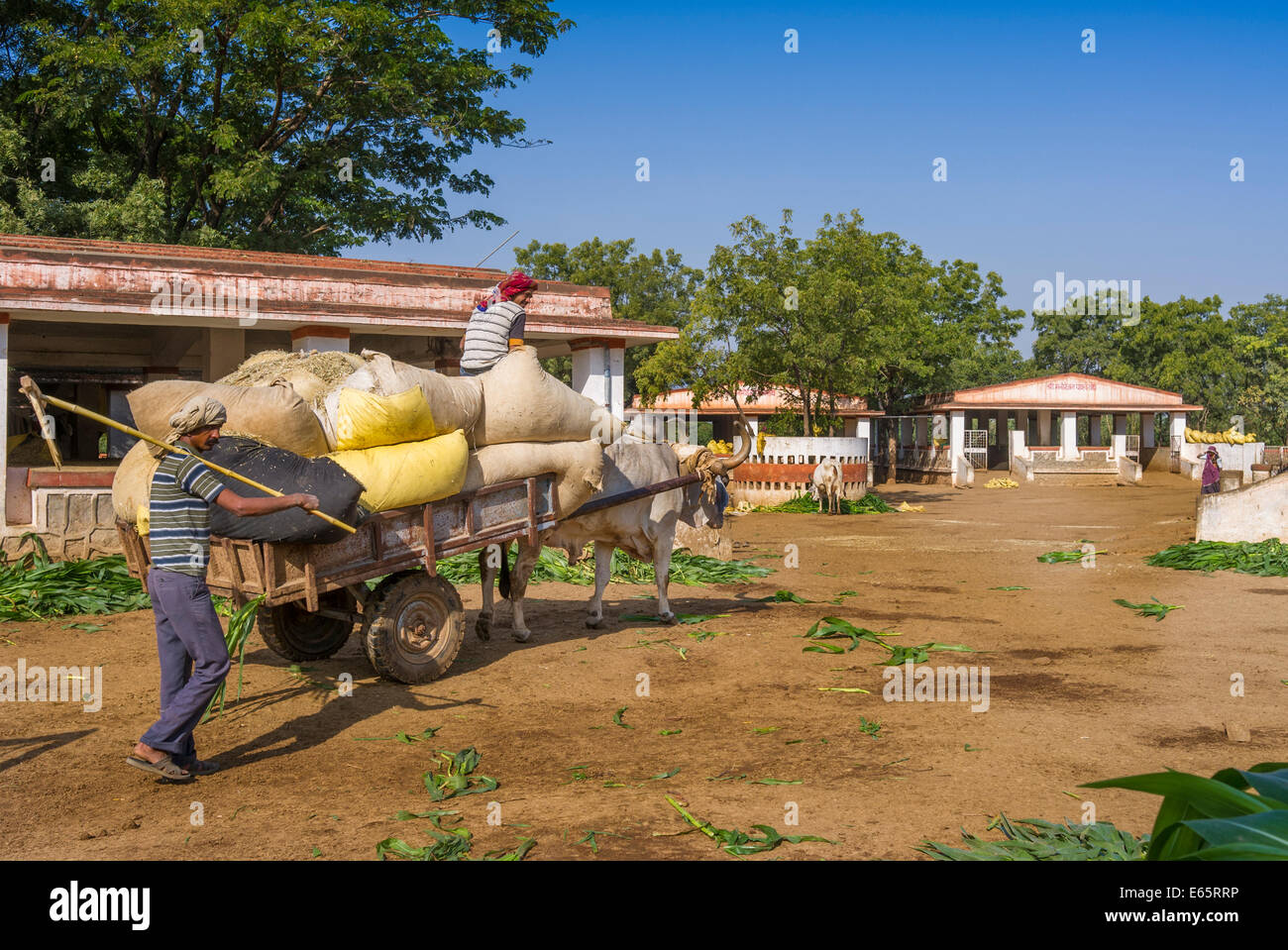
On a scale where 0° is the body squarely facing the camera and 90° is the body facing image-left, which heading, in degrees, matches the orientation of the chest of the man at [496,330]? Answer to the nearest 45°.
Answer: approximately 225°

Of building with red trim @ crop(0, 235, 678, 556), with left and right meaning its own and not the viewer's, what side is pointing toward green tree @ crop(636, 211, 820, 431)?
left

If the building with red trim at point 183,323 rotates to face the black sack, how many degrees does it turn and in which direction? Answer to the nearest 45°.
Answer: approximately 45° to its right

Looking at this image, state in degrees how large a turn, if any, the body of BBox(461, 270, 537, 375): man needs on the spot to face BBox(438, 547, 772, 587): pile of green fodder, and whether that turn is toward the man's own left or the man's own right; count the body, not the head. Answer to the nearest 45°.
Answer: approximately 45° to the man's own left

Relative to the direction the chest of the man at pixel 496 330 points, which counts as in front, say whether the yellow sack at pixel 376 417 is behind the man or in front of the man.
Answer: behind

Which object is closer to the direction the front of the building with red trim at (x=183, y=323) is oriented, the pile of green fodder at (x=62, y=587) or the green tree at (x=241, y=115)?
the pile of green fodder
